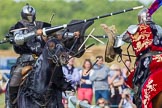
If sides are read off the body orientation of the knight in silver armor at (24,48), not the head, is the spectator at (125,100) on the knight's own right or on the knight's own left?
on the knight's own left

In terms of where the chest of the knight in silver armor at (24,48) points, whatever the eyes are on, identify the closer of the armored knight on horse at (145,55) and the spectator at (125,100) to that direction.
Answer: the armored knight on horse

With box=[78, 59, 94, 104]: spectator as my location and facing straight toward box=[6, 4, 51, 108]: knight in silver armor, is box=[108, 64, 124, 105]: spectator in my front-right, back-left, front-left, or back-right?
back-left

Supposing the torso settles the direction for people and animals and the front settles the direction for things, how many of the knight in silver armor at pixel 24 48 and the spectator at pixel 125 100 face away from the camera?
0

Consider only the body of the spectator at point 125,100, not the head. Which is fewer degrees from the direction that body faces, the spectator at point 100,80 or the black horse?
the black horse

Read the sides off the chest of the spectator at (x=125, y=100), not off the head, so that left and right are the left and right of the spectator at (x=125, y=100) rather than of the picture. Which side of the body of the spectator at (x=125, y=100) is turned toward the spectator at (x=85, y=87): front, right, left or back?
right

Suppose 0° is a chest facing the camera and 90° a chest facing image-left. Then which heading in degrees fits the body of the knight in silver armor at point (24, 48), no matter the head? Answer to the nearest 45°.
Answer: approximately 315°

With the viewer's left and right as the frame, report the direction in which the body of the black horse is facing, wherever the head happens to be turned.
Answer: facing the viewer and to the right of the viewer

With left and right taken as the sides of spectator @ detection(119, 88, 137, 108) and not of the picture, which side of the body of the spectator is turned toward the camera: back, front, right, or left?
front

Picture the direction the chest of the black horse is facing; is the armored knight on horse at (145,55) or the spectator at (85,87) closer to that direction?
the armored knight on horse

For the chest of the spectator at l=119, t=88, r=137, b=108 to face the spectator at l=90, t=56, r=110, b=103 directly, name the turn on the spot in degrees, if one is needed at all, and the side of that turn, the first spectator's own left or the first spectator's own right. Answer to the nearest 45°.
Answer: approximately 90° to the first spectator's own right
